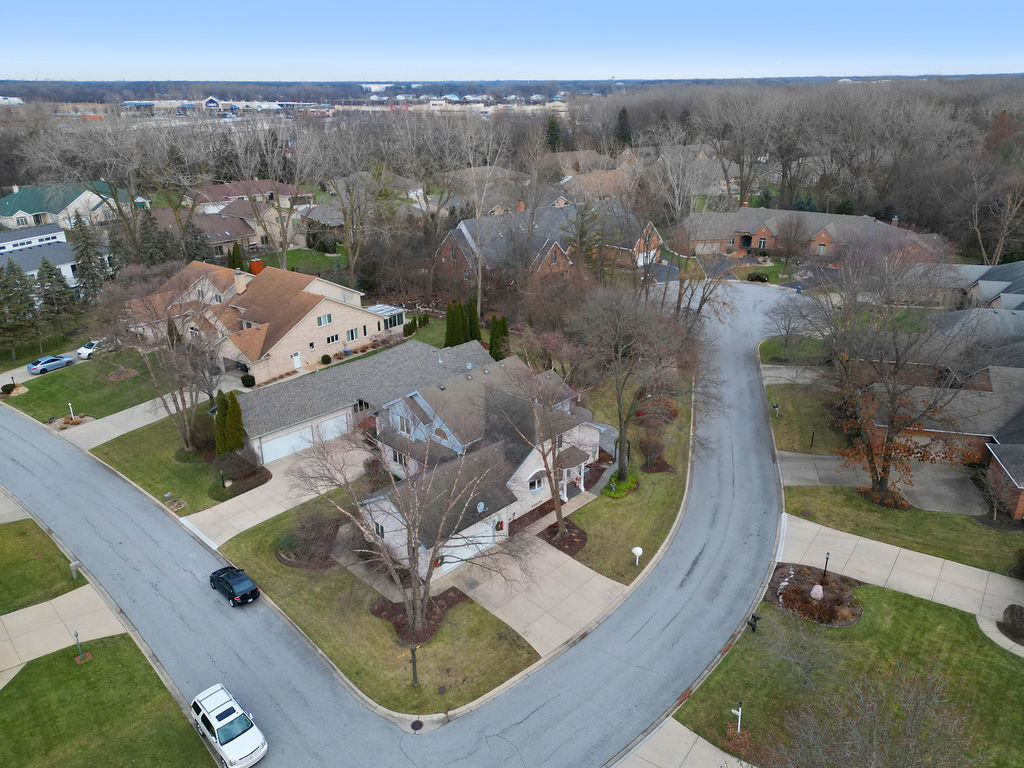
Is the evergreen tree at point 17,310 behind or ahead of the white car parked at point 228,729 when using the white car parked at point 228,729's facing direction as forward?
behind

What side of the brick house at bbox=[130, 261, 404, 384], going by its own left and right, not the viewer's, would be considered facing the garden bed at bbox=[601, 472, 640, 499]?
left

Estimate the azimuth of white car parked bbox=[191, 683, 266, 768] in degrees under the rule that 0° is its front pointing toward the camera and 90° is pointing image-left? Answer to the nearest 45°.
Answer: approximately 315°

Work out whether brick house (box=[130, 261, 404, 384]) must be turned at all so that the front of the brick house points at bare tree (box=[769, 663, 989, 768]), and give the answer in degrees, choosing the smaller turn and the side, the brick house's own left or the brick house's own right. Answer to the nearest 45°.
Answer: approximately 45° to the brick house's own left

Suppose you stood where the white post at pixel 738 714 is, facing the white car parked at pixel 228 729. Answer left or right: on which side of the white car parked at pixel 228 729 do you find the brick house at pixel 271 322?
right

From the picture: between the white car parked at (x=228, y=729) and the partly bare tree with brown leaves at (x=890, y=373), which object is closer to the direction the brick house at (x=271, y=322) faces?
the white car parked

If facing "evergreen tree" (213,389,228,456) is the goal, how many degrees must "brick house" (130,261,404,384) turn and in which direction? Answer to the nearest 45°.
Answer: approximately 45° to its left

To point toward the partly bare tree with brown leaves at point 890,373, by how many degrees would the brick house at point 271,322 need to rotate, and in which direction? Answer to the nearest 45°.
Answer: approximately 90° to its left

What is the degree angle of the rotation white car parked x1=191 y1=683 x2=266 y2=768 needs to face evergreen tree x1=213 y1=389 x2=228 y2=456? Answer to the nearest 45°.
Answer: approximately 135° to its left

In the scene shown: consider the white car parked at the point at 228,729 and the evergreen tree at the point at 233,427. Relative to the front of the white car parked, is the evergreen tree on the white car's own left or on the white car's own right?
on the white car's own left

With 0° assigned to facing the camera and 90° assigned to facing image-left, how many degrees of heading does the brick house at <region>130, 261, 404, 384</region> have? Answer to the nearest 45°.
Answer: approximately 45°

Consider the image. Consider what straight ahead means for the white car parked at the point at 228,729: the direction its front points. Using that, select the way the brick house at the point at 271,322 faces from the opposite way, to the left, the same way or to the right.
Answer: to the right

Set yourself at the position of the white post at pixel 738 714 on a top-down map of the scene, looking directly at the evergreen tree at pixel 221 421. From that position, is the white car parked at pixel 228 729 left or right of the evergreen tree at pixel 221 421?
left
